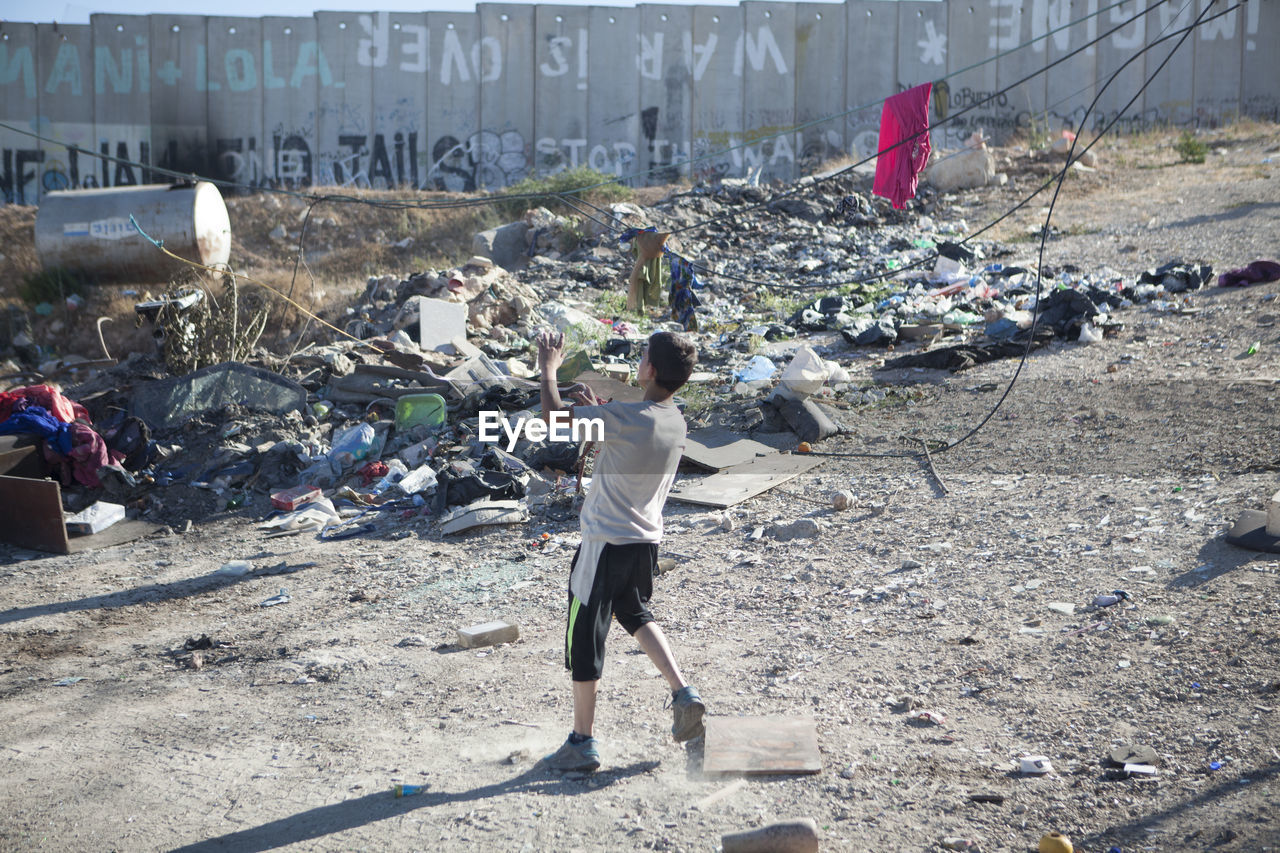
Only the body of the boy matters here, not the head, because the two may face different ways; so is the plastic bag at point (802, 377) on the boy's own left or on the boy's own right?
on the boy's own right

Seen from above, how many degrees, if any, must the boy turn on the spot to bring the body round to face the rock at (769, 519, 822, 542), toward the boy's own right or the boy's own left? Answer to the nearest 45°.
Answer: approximately 45° to the boy's own right

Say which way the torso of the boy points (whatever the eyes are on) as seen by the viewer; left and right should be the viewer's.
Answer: facing away from the viewer and to the left of the viewer

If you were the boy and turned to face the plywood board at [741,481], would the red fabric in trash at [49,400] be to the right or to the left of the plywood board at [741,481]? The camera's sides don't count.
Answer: left

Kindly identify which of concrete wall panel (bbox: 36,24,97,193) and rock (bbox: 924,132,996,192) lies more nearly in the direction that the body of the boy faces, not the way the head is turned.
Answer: the concrete wall panel
